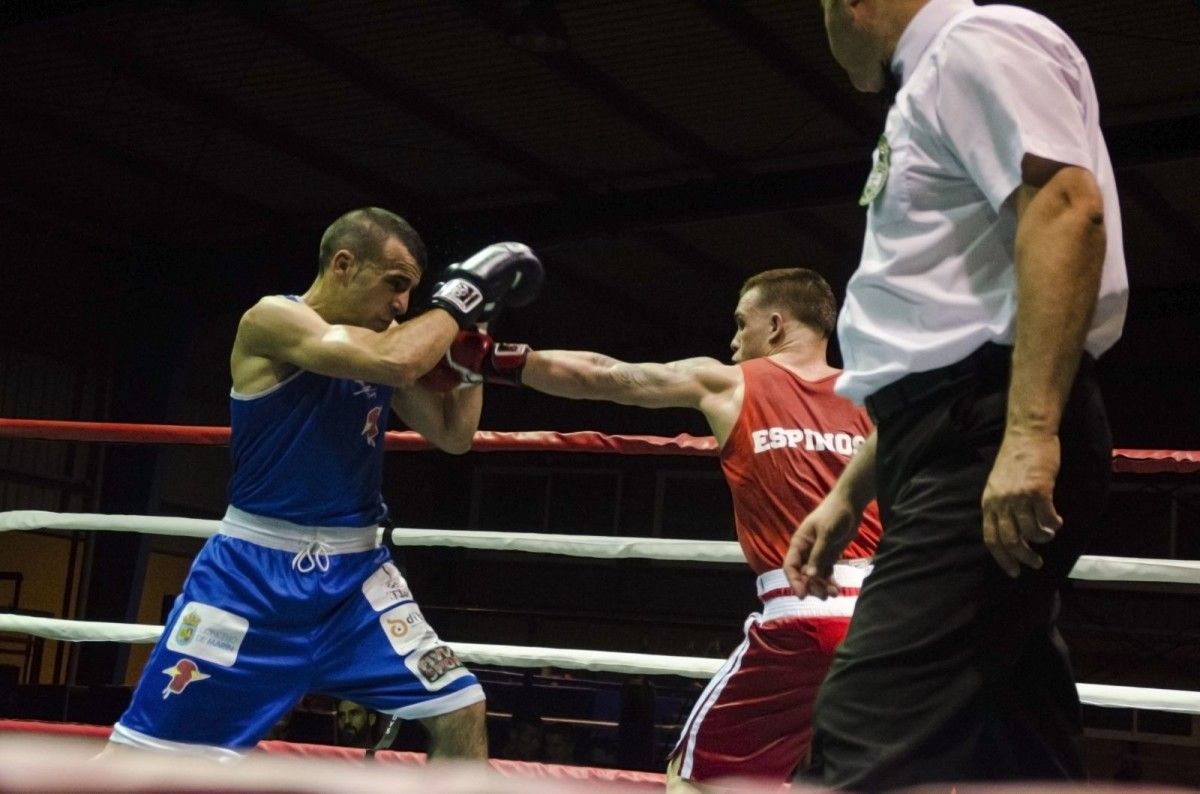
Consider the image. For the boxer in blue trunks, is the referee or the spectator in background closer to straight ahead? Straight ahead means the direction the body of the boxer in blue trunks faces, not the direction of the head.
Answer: the referee

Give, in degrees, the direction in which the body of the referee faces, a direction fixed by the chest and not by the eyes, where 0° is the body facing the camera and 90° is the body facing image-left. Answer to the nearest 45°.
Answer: approximately 90°

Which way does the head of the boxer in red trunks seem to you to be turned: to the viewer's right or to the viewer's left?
to the viewer's left

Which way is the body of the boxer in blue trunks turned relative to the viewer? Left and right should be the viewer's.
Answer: facing the viewer and to the right of the viewer

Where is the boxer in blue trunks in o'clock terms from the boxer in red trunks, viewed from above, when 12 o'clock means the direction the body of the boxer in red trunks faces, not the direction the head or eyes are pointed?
The boxer in blue trunks is roughly at 10 o'clock from the boxer in red trunks.

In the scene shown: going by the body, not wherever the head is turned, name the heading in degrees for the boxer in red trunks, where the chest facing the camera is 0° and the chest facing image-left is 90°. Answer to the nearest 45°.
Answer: approximately 135°

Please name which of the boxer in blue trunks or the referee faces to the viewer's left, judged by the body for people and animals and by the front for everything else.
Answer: the referee

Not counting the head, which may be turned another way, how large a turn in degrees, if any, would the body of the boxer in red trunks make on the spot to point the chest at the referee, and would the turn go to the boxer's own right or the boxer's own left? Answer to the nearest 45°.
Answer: approximately 135° to the boxer's own left

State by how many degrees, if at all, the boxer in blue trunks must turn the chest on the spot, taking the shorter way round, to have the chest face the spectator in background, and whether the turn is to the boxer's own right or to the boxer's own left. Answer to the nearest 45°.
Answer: approximately 135° to the boxer's own left

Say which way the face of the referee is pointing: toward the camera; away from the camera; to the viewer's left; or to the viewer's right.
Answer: to the viewer's left

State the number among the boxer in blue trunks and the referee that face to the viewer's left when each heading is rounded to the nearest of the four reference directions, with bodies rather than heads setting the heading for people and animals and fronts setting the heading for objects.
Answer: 1

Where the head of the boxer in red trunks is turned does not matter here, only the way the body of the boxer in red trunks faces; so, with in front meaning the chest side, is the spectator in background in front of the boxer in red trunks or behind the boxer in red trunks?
in front

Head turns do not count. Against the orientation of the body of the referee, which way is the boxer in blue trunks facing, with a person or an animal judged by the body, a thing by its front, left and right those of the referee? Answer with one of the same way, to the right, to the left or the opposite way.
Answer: the opposite way

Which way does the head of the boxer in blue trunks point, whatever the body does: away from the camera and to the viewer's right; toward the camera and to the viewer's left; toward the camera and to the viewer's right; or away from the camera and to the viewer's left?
toward the camera and to the viewer's right
